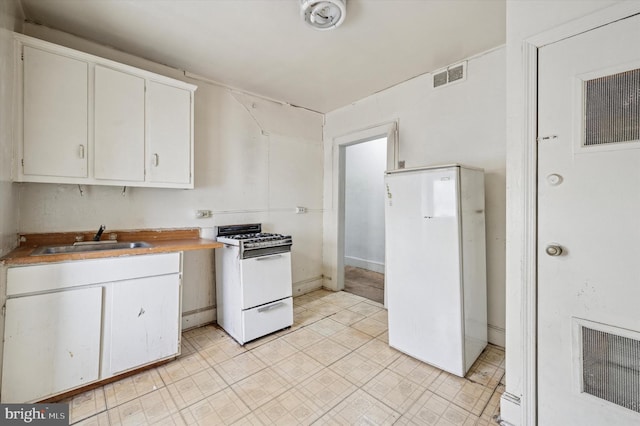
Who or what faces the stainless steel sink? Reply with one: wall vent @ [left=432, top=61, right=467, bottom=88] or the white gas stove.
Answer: the wall vent

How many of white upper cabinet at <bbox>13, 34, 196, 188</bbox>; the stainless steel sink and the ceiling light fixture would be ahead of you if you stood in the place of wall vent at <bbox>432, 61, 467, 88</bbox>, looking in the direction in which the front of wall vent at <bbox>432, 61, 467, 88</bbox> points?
3

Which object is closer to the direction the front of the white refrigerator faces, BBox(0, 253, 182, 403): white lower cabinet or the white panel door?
the white lower cabinet

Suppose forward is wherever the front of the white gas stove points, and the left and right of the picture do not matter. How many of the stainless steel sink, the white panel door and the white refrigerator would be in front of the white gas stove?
2

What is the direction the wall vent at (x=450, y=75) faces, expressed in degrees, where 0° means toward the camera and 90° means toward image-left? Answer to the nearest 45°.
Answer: approximately 45°

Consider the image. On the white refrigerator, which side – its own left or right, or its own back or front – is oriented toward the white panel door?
left

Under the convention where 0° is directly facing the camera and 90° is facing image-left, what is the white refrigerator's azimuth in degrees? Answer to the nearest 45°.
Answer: approximately 45°
